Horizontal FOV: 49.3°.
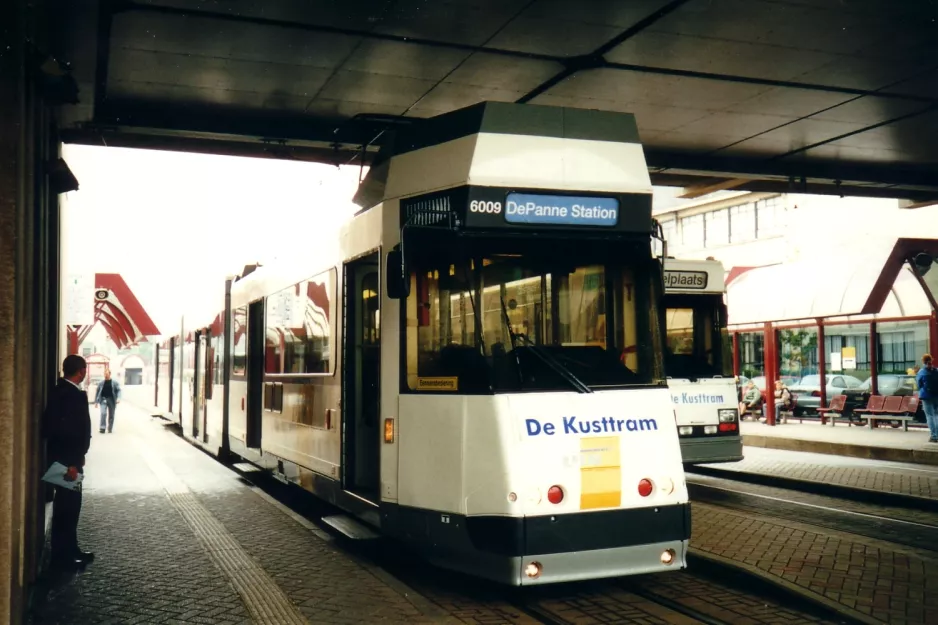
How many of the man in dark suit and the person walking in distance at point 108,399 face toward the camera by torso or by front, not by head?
1

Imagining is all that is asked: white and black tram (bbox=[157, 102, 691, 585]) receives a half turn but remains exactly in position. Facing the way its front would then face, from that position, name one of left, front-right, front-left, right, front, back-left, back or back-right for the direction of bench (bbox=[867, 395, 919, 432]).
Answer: right

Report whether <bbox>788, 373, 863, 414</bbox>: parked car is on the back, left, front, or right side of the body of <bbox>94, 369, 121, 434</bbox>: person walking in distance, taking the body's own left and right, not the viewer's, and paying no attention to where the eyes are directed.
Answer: left

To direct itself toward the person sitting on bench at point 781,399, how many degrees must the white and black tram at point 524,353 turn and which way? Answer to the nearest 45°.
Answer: approximately 90° to its left

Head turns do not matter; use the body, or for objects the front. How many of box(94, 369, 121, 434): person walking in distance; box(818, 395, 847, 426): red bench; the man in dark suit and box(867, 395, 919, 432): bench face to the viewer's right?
1

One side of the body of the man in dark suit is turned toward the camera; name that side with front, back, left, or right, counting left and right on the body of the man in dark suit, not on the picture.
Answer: right

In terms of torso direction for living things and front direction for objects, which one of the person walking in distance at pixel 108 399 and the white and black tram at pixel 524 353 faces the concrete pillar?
the person walking in distance

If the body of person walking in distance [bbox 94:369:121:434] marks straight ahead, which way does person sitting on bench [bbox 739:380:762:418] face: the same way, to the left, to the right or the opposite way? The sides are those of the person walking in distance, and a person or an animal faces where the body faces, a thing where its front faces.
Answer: to the right

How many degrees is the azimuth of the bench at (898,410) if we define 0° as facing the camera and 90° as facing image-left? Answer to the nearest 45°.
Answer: approximately 45°

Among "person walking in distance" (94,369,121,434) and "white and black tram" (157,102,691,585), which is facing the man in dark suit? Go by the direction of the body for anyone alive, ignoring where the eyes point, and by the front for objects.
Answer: the person walking in distance
